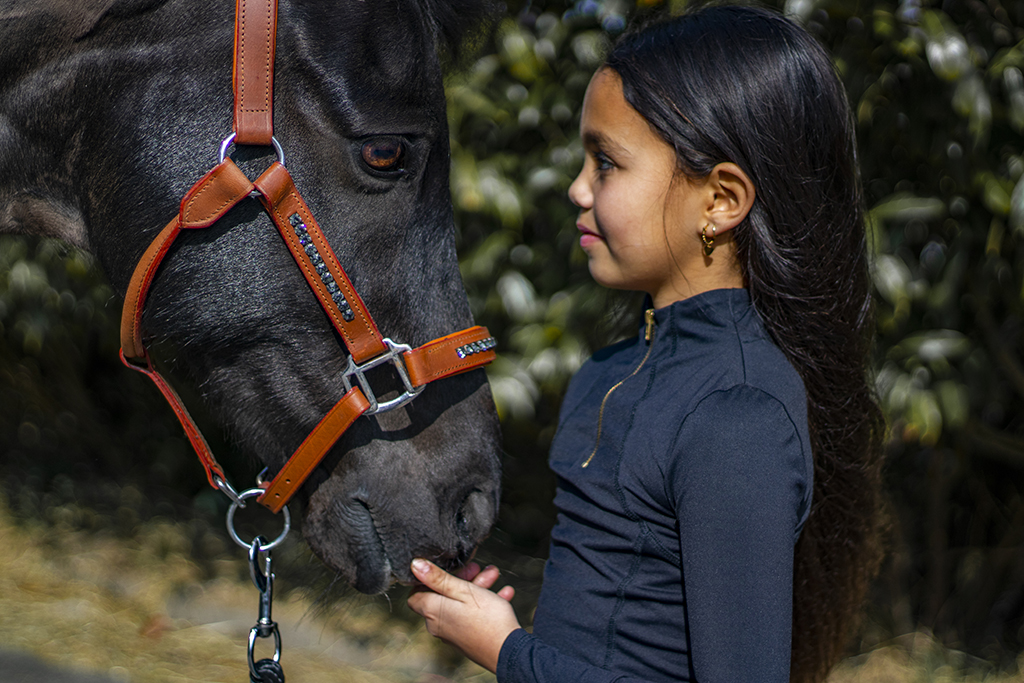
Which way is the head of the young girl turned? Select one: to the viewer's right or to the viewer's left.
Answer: to the viewer's left

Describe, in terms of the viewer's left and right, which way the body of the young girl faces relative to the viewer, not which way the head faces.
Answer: facing to the left of the viewer
